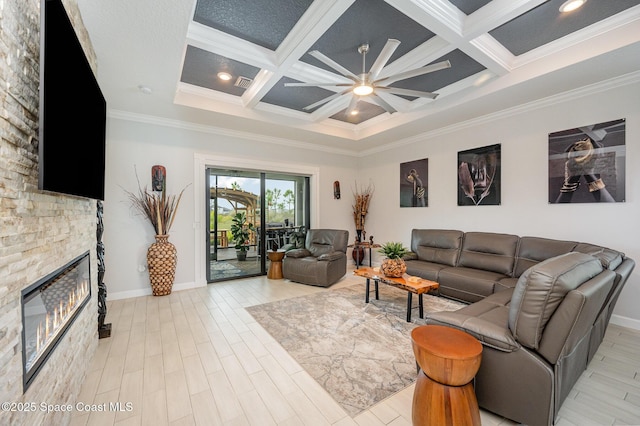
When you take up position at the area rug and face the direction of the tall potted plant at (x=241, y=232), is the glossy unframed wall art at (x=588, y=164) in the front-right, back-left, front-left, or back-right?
back-right

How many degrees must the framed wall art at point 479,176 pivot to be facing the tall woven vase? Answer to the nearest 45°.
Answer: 0° — it already faces it

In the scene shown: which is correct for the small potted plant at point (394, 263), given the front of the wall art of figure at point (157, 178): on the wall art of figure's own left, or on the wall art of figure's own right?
on the wall art of figure's own left

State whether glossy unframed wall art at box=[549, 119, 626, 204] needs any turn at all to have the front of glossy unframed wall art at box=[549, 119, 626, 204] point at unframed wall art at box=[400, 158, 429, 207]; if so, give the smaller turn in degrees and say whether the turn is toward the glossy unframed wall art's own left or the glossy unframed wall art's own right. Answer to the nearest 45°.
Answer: approximately 45° to the glossy unframed wall art's own right

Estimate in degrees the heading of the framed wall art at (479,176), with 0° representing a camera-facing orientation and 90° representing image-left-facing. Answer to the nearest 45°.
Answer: approximately 45°

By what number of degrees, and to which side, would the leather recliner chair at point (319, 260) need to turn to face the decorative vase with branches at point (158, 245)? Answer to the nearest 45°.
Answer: approximately 45° to its right
